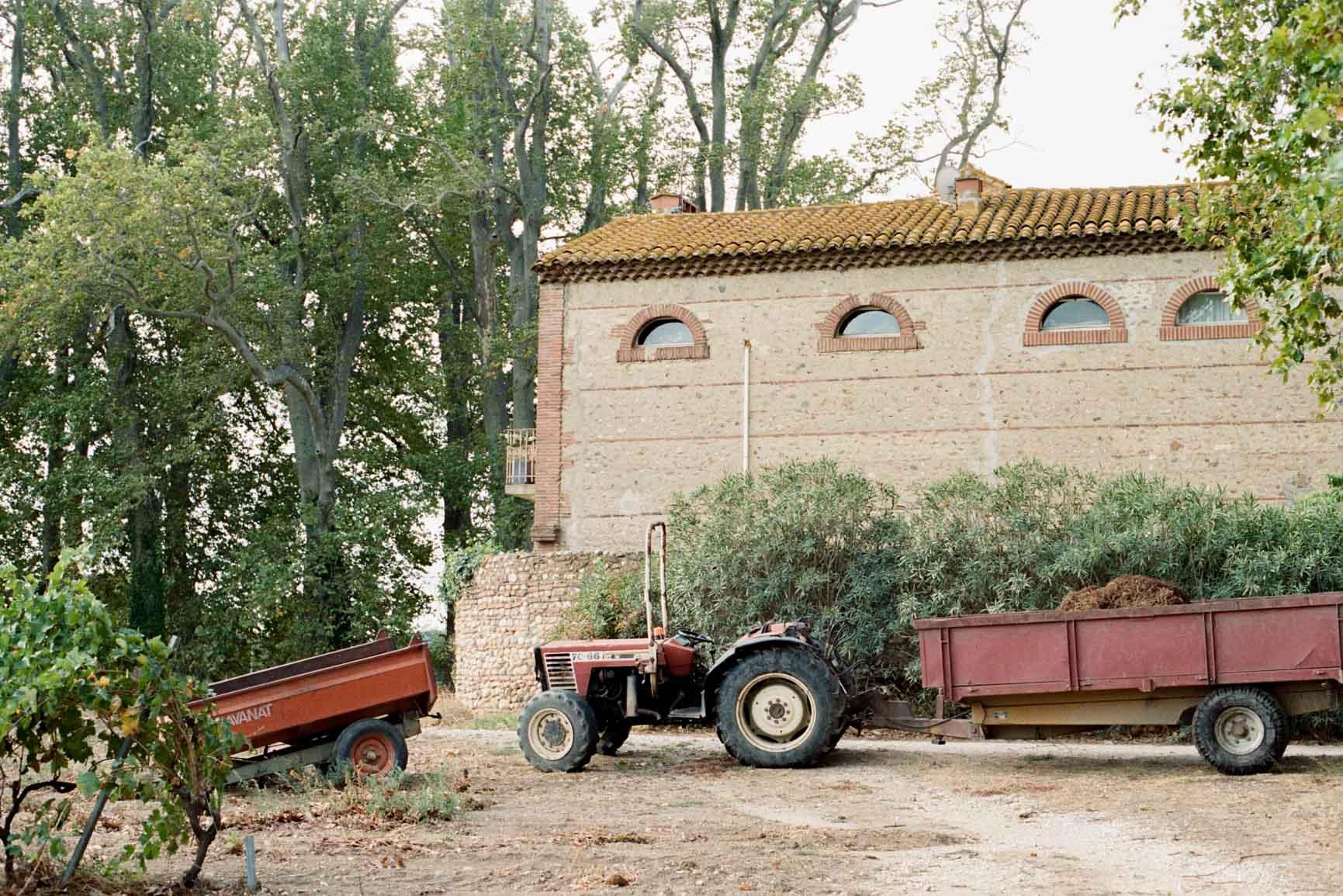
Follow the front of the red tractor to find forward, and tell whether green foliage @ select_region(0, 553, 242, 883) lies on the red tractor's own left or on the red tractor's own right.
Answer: on the red tractor's own left

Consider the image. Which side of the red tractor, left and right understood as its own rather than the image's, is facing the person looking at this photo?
left

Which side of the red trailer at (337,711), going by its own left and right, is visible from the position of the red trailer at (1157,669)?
back

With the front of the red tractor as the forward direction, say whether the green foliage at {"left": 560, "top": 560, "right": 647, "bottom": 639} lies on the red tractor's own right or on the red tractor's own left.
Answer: on the red tractor's own right

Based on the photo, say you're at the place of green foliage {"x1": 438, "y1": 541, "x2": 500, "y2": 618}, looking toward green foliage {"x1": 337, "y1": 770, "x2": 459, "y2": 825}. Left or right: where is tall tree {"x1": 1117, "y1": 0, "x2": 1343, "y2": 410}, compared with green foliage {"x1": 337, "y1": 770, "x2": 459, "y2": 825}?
left

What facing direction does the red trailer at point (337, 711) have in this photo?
to the viewer's left

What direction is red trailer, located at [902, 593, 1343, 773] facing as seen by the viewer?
to the viewer's left

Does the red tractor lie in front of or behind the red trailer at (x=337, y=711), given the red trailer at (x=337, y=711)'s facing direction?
behind
